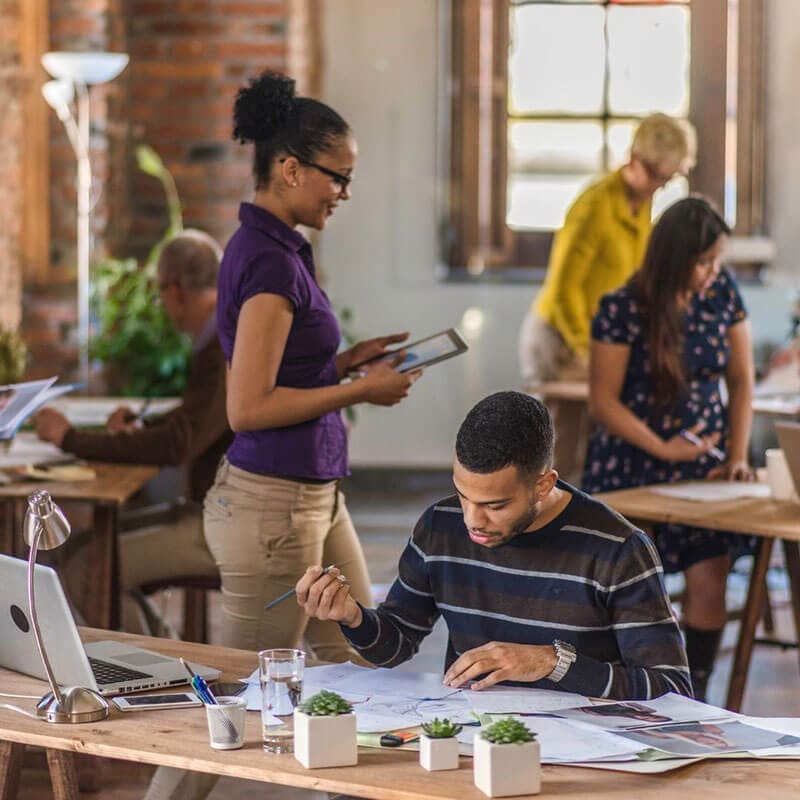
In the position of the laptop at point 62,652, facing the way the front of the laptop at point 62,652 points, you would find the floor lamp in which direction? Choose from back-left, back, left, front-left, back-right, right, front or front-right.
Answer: front-left

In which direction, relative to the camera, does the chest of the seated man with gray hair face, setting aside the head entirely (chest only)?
to the viewer's left

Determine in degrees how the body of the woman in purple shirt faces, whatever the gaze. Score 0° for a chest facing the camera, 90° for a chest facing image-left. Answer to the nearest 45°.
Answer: approximately 270°

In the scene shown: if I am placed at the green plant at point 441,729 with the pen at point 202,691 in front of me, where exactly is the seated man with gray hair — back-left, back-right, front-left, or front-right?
front-right

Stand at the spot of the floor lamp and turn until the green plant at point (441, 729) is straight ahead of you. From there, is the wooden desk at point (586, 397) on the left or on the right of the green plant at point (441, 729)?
left

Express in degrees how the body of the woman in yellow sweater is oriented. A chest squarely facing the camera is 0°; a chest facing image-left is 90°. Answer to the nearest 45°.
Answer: approximately 315°

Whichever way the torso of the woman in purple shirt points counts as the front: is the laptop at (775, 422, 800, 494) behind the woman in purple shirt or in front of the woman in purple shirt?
in front

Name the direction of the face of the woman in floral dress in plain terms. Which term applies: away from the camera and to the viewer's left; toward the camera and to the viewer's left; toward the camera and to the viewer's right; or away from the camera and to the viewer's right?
toward the camera and to the viewer's right

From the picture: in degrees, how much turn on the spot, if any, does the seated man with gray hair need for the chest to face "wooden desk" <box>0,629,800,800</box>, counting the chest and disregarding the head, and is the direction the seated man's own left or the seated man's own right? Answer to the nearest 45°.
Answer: approximately 90° to the seated man's own left

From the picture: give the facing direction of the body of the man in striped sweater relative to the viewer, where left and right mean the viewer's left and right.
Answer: facing the viewer and to the left of the viewer

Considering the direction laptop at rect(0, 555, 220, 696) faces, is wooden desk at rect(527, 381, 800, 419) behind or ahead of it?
ahead

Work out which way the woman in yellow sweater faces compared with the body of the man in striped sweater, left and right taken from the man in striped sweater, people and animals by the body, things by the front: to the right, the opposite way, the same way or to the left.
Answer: to the left

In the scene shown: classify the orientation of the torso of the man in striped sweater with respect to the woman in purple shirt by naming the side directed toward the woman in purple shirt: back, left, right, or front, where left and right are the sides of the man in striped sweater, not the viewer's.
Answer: right

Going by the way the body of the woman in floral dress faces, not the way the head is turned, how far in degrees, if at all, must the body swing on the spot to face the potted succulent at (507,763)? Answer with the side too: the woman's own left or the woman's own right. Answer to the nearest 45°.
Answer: approximately 45° to the woman's own right

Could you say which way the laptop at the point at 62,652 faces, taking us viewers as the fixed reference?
facing away from the viewer and to the right of the viewer
